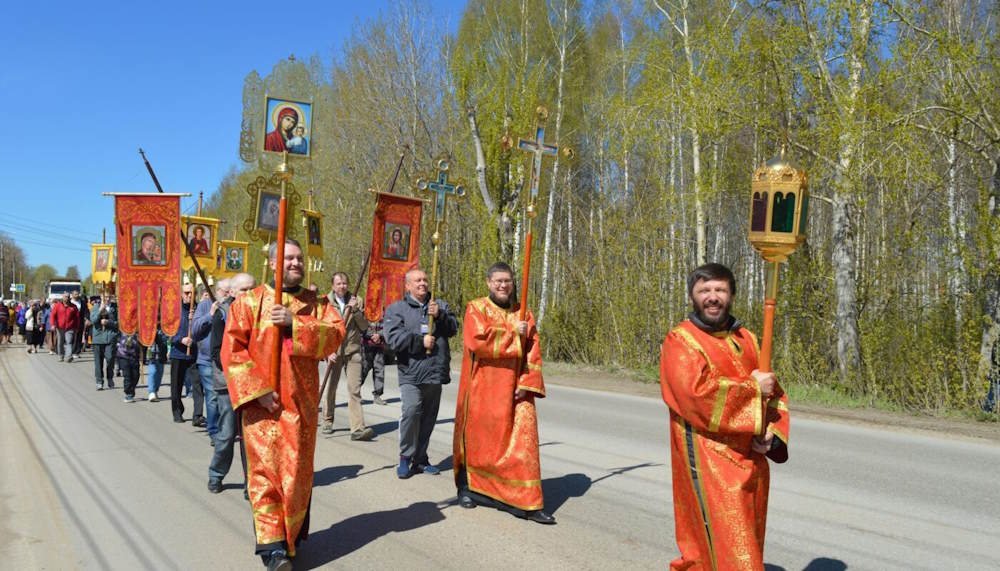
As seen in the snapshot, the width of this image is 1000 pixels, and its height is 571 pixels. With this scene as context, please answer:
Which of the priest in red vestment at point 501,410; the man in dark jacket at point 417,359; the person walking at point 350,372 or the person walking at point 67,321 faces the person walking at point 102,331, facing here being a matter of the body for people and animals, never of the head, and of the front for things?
the person walking at point 67,321

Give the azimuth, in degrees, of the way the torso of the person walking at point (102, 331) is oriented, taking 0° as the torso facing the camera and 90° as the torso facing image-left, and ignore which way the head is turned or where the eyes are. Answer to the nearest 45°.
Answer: approximately 0°

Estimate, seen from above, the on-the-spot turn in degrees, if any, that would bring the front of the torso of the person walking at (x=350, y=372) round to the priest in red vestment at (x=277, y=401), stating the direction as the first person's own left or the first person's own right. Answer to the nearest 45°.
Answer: approximately 45° to the first person's own right

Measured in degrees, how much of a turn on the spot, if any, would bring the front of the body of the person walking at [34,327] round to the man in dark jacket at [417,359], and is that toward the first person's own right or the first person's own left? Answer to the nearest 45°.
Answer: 0° — they already face them

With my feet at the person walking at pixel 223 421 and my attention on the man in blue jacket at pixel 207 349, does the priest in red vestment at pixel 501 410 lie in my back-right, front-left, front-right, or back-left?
back-right

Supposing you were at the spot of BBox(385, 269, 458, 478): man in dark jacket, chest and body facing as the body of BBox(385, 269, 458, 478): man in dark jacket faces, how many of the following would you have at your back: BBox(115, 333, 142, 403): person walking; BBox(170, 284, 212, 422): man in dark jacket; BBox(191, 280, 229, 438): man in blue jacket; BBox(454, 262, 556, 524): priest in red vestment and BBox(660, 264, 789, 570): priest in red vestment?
3

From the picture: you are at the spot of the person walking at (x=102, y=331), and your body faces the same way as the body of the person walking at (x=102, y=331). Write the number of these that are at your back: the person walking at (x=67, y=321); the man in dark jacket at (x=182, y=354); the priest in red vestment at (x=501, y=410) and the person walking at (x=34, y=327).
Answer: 2

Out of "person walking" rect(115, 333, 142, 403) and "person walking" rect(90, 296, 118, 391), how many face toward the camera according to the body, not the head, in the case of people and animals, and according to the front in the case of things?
2

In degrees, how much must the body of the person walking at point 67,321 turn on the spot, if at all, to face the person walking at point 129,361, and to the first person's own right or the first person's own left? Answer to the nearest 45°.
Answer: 0° — they already face them

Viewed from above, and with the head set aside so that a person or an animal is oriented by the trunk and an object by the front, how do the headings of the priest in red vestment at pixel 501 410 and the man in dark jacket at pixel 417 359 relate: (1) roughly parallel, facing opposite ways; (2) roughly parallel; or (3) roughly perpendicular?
roughly parallel

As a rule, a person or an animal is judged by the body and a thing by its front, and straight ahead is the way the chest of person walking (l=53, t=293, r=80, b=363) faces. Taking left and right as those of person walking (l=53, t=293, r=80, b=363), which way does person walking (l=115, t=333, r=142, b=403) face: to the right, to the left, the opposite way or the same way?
the same way

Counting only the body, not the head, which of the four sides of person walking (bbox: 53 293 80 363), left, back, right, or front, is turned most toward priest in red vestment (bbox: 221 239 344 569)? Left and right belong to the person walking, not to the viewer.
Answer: front

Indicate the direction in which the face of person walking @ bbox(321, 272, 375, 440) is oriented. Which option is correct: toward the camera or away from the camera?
toward the camera

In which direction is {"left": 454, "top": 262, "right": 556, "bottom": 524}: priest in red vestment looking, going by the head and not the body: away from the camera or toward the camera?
toward the camera

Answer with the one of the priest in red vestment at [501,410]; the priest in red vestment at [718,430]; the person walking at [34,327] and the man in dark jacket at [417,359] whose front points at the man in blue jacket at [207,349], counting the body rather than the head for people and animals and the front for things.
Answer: the person walking

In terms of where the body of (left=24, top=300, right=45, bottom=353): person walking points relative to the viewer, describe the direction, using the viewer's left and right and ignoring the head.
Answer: facing the viewer

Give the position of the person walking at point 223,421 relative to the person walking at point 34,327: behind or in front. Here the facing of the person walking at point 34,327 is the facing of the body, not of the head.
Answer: in front

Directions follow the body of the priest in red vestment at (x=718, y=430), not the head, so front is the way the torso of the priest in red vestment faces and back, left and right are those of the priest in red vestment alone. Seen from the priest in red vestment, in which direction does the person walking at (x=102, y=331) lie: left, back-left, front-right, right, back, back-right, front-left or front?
back

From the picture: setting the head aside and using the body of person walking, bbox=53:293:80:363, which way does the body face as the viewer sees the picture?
toward the camera
